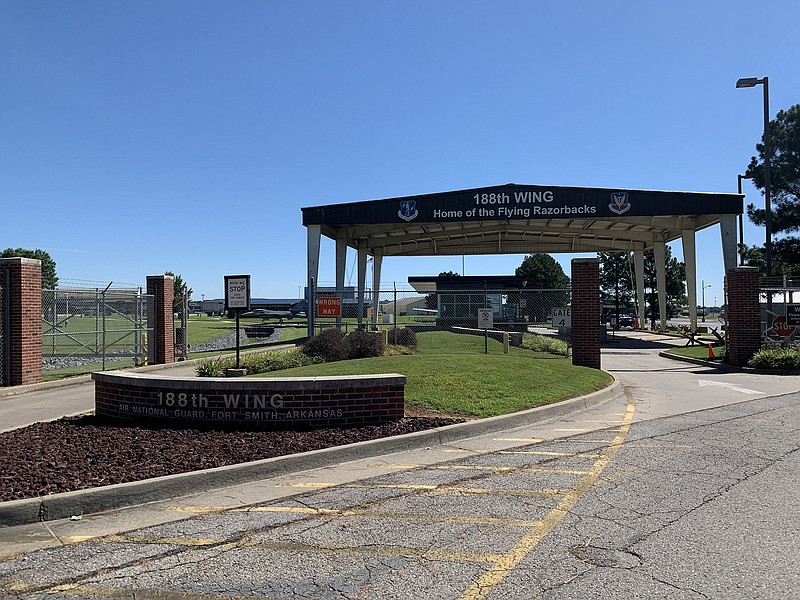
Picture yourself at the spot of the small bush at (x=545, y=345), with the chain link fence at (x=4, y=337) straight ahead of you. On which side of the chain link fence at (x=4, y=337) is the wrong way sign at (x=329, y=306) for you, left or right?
right

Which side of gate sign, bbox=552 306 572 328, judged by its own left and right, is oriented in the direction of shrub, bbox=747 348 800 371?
left

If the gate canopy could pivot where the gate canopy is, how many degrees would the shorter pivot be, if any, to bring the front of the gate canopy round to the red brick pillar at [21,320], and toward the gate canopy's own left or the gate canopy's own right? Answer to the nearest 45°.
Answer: approximately 45° to the gate canopy's own right

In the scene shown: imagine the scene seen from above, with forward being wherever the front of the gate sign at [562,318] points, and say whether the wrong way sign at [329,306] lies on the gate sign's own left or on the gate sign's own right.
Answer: on the gate sign's own right

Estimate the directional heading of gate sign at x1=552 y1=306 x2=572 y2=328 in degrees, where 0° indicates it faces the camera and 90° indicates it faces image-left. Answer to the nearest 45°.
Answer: approximately 0°

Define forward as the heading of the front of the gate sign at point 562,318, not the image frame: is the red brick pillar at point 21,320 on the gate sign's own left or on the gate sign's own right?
on the gate sign's own right

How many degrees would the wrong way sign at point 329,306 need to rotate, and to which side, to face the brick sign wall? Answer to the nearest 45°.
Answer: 0° — it already faces it

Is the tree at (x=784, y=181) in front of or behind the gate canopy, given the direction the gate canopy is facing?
behind

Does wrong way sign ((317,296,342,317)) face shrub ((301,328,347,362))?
yes

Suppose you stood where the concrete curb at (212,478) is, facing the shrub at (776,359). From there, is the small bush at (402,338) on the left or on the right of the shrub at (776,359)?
left
